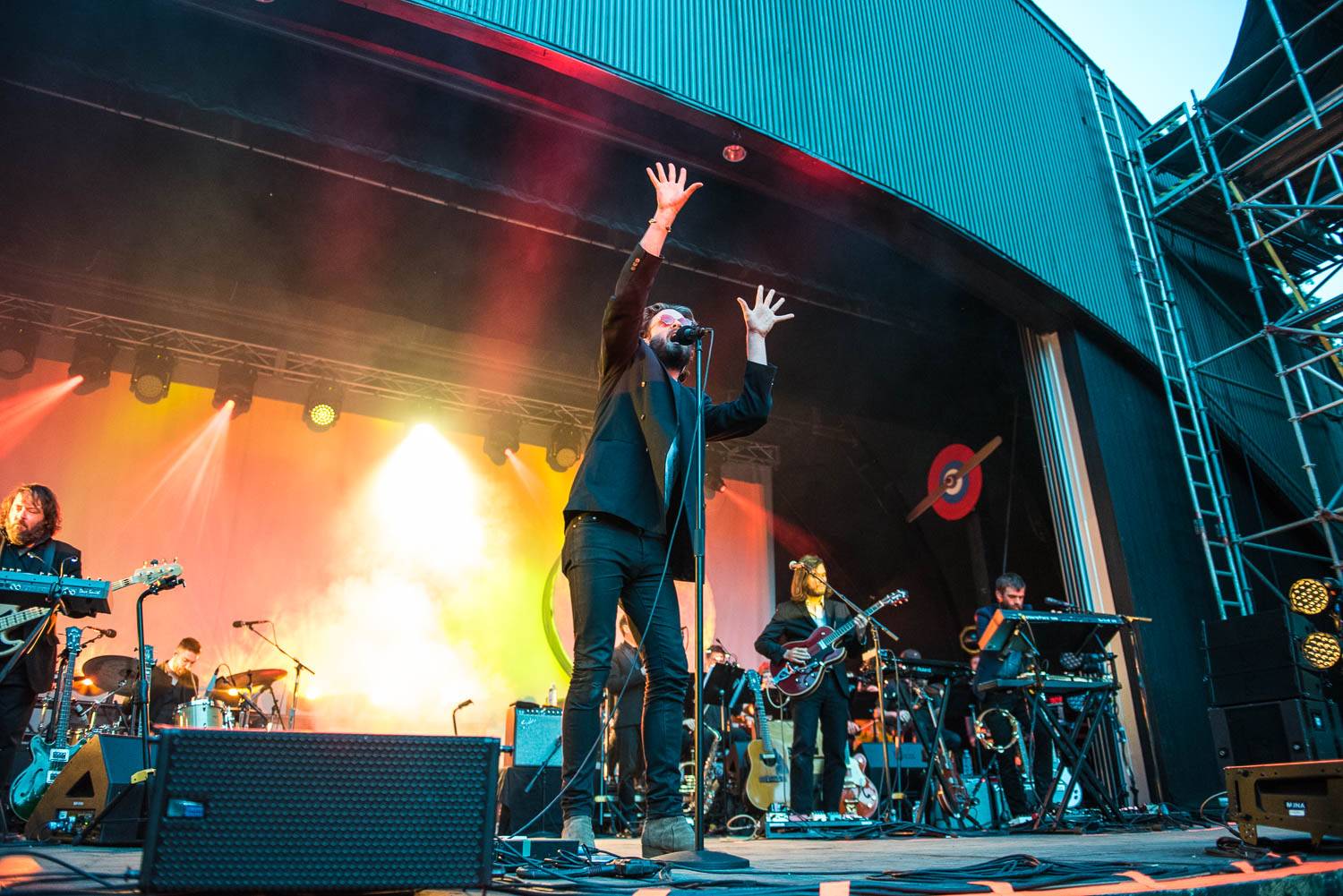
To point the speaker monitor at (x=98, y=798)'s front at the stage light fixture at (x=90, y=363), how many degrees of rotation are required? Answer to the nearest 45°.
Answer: approximately 45° to its right

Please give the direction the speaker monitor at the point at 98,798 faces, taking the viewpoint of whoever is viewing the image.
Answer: facing away from the viewer and to the left of the viewer

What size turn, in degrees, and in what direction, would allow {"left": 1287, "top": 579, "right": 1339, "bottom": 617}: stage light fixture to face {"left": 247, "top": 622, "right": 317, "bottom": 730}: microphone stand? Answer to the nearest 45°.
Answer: approximately 90° to its right

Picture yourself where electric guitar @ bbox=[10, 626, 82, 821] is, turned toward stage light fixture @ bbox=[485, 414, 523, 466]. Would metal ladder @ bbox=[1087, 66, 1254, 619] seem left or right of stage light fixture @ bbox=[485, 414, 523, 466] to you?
right

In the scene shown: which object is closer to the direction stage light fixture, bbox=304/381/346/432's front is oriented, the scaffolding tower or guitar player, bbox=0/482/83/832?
the guitar player

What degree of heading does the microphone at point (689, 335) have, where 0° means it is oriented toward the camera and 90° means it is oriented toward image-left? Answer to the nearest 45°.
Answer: approximately 90°
